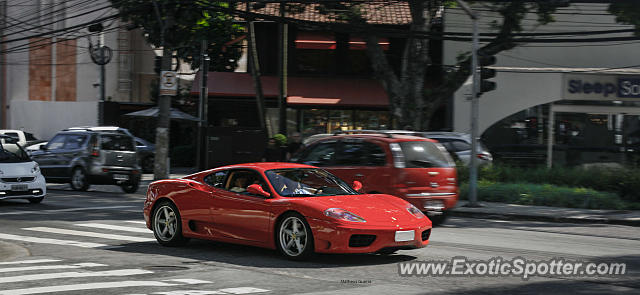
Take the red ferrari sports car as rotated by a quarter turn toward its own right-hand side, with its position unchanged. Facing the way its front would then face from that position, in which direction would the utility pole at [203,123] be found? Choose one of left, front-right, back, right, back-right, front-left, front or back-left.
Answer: back-right

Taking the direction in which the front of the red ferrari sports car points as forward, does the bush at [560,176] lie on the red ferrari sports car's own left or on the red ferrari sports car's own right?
on the red ferrari sports car's own left

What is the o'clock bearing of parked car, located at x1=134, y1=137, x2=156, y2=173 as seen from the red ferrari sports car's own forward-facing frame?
The parked car is roughly at 7 o'clock from the red ferrari sports car.

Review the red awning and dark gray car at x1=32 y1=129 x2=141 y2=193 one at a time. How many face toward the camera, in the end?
1

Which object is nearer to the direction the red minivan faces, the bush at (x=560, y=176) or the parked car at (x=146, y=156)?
the parked car

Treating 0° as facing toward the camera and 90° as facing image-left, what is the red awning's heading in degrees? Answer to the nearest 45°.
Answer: approximately 0°

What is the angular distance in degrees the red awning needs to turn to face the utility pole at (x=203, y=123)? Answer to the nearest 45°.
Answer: approximately 45° to its right

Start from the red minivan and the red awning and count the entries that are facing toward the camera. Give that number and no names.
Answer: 1

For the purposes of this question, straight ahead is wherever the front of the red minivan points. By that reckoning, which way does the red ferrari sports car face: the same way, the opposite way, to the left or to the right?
the opposite way
